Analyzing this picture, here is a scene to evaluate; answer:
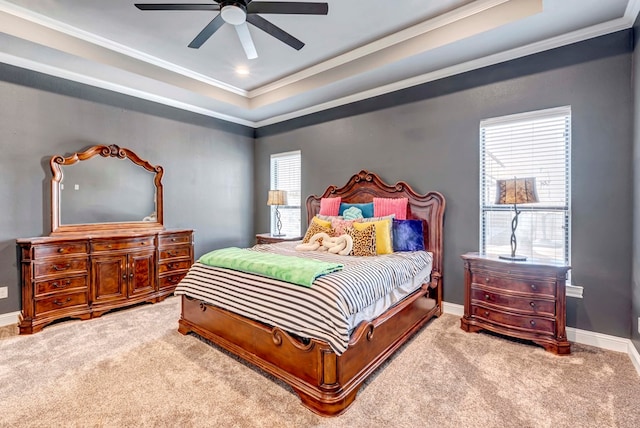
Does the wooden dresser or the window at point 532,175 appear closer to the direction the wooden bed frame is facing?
the wooden dresser

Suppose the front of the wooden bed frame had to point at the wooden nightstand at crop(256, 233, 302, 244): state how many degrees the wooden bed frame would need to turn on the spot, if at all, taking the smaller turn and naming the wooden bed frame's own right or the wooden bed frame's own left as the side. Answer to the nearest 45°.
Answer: approximately 135° to the wooden bed frame's own right

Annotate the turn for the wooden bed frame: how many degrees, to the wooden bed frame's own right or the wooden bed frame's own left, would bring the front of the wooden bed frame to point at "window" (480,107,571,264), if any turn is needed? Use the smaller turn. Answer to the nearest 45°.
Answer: approximately 135° to the wooden bed frame's own left

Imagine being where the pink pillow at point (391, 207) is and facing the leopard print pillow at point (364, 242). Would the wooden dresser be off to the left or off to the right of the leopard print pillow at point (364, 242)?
right

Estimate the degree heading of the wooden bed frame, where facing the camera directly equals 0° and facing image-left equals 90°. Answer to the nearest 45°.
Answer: approximately 45°

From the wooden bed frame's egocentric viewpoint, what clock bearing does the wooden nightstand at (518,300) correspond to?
The wooden nightstand is roughly at 7 o'clock from the wooden bed frame.
